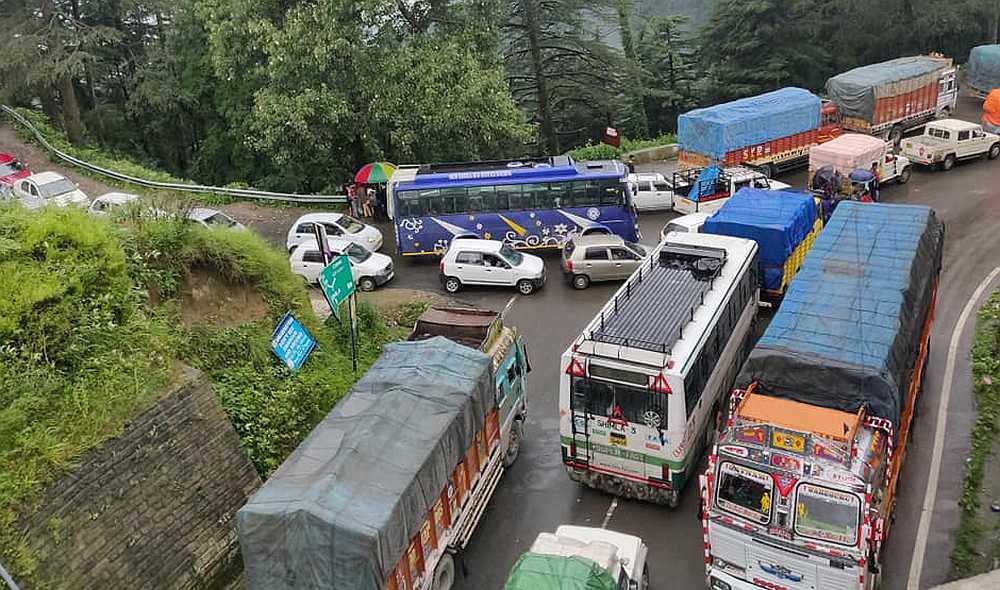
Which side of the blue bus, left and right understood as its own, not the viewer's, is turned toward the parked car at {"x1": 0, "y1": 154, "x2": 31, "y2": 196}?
back

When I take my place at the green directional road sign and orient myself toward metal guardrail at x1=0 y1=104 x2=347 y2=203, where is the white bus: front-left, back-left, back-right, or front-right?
back-right

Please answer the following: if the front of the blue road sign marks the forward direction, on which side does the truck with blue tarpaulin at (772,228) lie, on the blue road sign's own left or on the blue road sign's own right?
on the blue road sign's own left

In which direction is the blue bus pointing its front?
to the viewer's right

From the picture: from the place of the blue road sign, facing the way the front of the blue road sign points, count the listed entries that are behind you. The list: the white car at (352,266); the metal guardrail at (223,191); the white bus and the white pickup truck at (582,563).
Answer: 2
